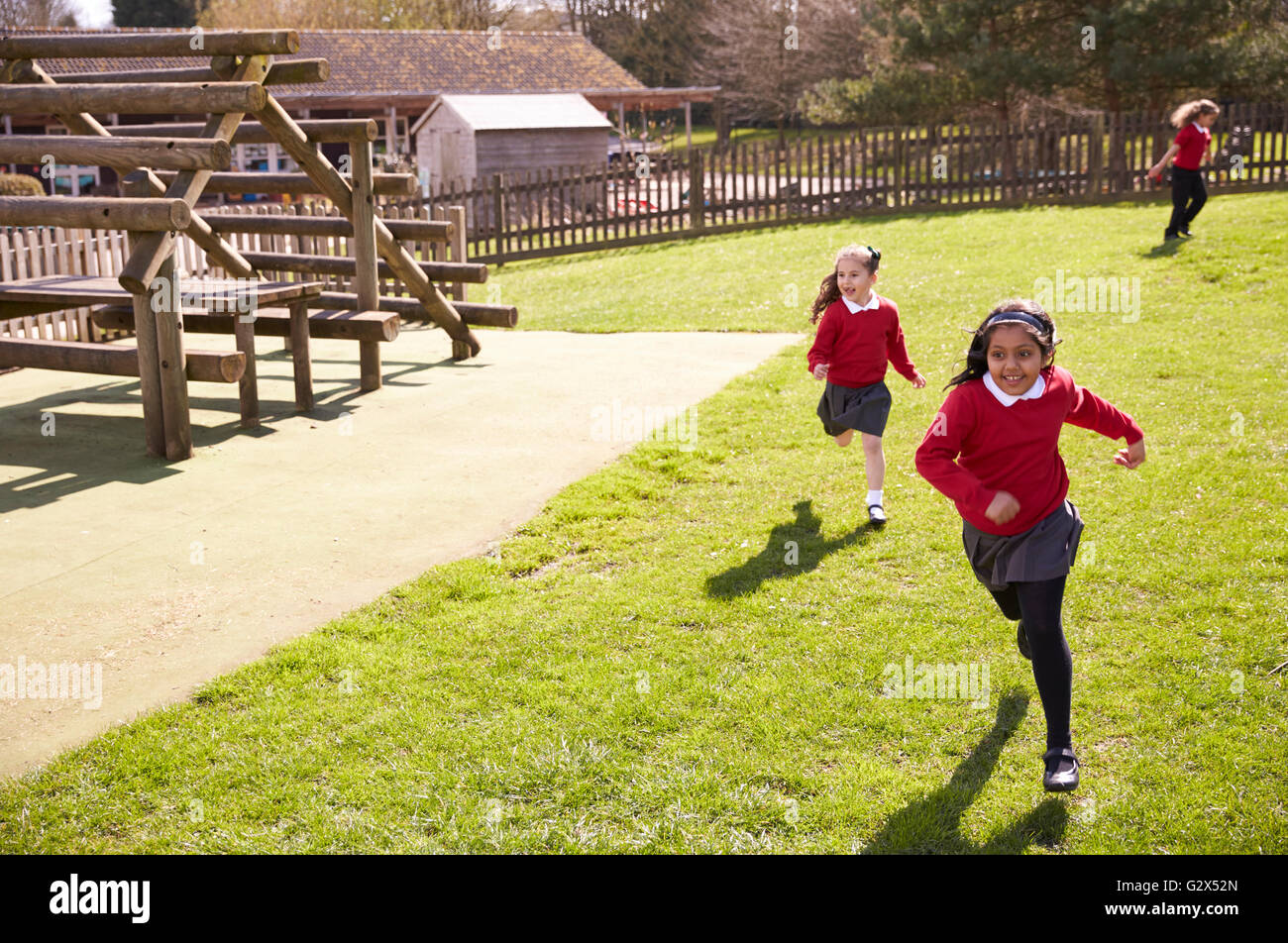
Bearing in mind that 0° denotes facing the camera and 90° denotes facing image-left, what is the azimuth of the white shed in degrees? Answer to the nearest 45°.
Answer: approximately 45°

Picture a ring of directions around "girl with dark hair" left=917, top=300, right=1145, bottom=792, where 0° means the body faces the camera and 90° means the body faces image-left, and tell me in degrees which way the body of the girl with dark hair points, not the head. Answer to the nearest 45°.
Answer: approximately 0°

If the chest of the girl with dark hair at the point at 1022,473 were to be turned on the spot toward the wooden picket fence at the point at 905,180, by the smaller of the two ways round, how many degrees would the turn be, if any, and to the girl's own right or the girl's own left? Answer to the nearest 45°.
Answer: approximately 180°

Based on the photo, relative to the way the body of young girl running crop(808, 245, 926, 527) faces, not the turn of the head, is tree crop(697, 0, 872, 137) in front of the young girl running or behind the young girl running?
behind

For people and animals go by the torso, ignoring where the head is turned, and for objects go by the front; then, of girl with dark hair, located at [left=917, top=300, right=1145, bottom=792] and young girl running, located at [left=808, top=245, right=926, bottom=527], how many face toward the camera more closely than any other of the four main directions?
2

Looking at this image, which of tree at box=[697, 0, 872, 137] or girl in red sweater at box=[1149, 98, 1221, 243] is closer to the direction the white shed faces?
the girl in red sweater
